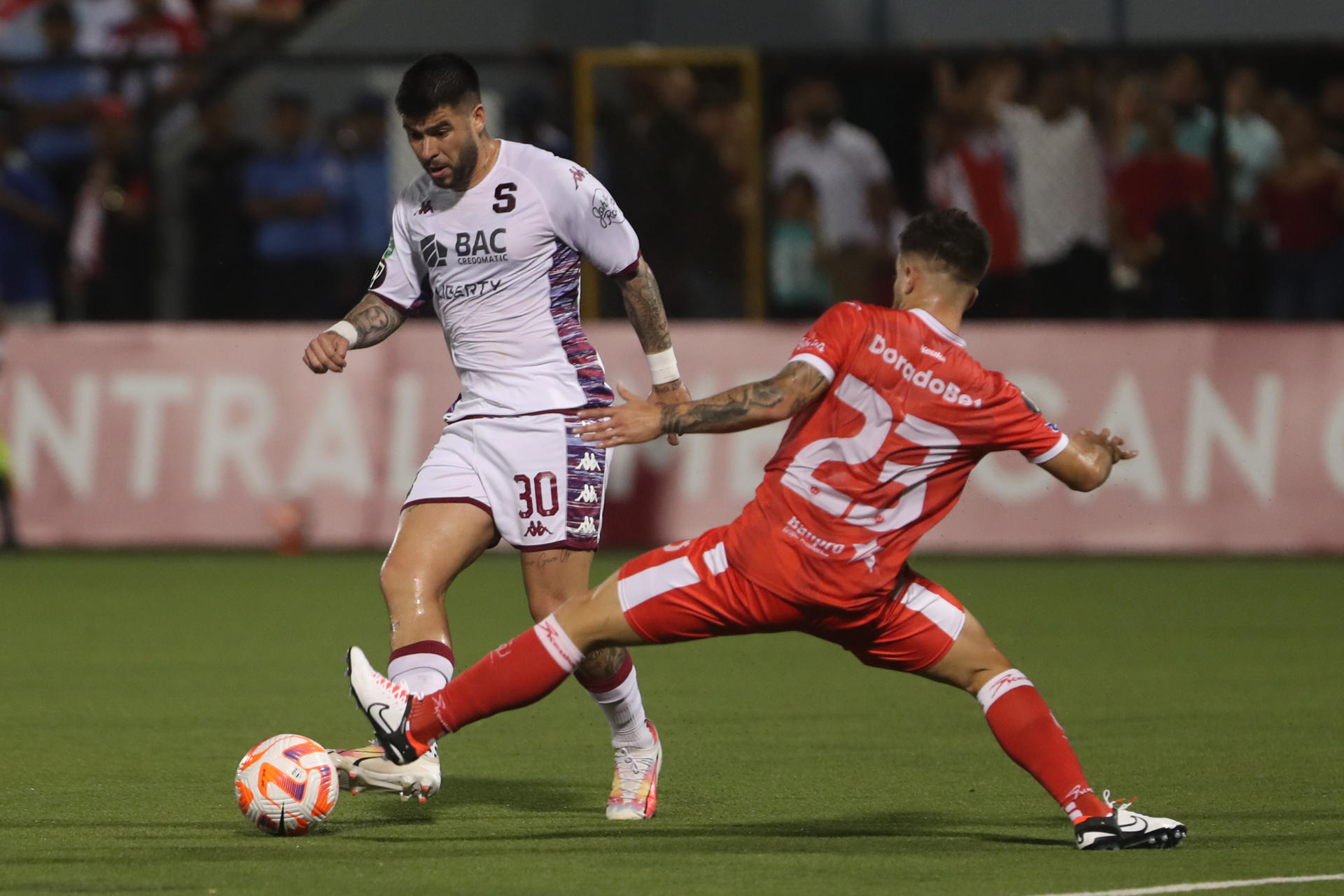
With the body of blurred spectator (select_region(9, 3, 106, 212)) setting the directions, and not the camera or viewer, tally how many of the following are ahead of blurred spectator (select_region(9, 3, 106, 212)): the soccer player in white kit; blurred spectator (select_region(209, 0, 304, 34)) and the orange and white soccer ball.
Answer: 2

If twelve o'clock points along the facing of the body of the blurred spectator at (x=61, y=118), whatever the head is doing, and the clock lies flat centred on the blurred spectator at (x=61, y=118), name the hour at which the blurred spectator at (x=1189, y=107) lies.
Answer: the blurred spectator at (x=1189, y=107) is roughly at 10 o'clock from the blurred spectator at (x=61, y=118).

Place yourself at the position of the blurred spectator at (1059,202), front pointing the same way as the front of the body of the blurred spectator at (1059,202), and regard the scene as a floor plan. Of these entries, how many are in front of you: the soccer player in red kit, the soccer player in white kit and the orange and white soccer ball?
3

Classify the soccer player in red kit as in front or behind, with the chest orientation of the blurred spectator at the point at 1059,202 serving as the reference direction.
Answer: in front

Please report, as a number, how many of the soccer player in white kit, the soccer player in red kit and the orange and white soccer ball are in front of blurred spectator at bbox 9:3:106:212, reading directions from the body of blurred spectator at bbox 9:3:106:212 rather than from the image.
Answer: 3

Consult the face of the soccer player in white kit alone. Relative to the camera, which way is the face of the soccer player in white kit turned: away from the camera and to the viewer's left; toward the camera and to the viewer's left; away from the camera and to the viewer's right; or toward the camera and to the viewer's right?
toward the camera and to the viewer's left

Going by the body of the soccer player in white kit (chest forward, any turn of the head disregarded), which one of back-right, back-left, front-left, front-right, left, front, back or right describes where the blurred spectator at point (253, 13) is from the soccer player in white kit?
back-right

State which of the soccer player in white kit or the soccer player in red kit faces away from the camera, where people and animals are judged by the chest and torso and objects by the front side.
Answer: the soccer player in red kit

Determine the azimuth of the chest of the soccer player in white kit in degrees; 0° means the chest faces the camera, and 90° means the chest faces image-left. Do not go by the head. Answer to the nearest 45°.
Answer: approximately 45°

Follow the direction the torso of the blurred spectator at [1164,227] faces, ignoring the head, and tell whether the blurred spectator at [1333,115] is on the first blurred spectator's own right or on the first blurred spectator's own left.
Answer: on the first blurred spectator's own left

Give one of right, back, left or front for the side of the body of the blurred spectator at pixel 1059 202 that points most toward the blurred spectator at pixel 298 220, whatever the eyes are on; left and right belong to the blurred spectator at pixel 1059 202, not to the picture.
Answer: right

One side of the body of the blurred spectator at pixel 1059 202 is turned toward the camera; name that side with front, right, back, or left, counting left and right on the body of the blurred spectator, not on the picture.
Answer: front

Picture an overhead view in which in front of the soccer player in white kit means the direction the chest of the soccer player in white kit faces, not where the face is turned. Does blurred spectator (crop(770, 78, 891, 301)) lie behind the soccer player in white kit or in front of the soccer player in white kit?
behind

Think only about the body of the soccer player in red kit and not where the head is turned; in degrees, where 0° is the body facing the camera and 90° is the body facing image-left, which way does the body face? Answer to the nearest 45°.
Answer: approximately 180°

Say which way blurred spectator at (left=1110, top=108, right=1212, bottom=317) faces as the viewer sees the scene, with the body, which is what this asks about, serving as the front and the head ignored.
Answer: toward the camera

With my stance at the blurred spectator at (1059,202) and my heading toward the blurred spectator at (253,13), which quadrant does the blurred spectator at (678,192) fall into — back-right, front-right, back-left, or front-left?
front-left
